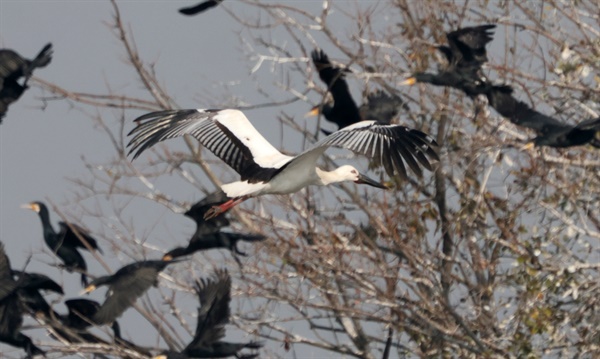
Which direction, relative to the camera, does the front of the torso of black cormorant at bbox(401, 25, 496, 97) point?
to the viewer's left

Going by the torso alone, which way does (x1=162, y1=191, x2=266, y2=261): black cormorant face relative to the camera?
to the viewer's left

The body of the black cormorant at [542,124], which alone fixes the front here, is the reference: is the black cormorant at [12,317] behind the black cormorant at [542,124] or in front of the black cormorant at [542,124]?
in front

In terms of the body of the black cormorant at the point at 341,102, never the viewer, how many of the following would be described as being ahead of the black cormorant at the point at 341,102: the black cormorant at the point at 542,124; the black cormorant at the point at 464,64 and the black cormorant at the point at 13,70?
1

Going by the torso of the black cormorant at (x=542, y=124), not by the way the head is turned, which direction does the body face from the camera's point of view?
to the viewer's left

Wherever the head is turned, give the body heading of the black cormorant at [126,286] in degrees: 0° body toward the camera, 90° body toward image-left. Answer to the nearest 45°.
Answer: approximately 90°

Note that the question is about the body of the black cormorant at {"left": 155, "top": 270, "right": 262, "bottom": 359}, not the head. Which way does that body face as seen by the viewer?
to the viewer's left

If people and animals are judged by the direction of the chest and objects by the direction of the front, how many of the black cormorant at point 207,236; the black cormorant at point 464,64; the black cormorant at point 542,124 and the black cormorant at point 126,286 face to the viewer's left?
4

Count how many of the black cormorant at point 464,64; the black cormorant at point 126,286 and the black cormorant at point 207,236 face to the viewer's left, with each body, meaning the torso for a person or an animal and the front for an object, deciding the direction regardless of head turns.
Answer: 3

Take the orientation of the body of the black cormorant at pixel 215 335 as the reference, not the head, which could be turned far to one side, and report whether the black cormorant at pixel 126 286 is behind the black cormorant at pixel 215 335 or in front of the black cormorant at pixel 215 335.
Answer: in front

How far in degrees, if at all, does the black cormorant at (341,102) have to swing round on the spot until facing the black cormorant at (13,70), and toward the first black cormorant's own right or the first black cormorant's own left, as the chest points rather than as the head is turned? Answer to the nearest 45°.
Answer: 0° — it already faces it

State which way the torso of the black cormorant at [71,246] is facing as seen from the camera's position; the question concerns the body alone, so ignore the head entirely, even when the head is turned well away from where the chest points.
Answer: to the viewer's left

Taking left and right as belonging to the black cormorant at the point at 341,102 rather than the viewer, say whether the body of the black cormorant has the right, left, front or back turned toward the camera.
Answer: left
